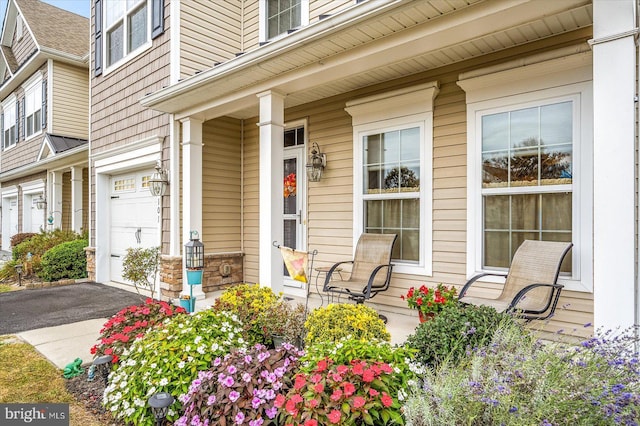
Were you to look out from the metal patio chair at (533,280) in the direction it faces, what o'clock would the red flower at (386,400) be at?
The red flower is roughly at 11 o'clock from the metal patio chair.

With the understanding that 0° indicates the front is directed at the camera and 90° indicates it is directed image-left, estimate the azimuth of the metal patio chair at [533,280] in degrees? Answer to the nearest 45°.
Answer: approximately 45°

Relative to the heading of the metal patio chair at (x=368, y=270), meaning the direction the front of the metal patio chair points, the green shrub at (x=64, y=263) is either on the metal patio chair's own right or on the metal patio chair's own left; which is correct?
on the metal patio chair's own right

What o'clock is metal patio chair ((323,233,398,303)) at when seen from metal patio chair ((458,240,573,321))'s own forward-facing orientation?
metal patio chair ((323,233,398,303)) is roughly at 2 o'clock from metal patio chair ((458,240,573,321)).

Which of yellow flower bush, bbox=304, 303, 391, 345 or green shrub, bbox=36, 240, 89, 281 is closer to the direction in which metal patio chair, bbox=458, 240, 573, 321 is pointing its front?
the yellow flower bush

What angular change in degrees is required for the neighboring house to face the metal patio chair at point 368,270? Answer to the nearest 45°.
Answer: approximately 45° to its left
